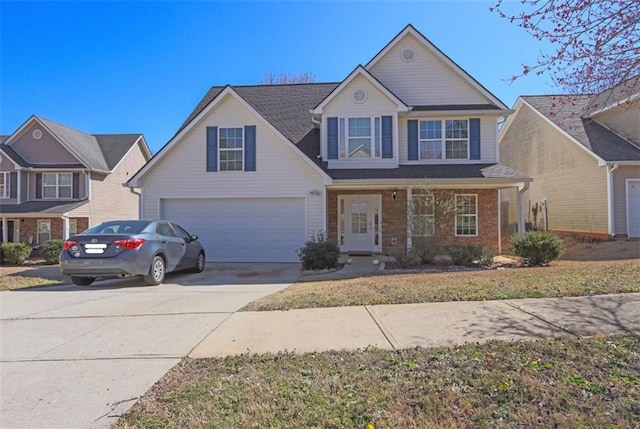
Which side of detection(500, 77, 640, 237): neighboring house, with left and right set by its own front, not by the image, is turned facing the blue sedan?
right

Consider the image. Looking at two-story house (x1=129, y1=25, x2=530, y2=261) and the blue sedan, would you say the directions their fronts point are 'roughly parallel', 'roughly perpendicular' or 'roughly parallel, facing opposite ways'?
roughly parallel, facing opposite ways

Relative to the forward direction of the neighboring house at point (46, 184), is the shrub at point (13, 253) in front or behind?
in front

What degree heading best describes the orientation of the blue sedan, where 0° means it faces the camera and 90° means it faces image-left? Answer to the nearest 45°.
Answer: approximately 225°

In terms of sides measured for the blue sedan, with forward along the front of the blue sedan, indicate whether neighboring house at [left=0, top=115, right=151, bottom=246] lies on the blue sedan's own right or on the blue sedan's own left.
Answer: on the blue sedan's own left

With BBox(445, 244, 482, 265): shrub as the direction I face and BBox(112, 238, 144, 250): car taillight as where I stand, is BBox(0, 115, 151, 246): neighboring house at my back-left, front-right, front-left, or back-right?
back-left

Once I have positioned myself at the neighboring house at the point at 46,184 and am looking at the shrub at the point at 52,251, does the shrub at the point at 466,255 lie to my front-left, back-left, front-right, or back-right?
front-left

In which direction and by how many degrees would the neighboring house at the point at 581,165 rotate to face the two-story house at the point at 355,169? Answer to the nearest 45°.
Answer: approximately 90° to its right

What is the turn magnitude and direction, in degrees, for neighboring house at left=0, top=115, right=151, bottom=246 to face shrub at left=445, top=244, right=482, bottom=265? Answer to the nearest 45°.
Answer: approximately 90° to its left

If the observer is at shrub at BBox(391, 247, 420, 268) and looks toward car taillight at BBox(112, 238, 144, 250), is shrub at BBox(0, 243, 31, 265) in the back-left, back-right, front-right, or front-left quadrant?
front-right

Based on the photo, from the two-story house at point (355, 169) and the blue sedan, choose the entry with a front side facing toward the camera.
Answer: the two-story house

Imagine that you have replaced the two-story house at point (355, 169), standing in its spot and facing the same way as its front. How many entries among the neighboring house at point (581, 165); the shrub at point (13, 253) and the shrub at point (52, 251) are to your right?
2

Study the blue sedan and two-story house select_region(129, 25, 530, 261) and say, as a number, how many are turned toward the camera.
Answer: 1

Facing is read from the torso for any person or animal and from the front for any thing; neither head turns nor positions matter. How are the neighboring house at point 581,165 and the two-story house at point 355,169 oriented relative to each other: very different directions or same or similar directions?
same or similar directions

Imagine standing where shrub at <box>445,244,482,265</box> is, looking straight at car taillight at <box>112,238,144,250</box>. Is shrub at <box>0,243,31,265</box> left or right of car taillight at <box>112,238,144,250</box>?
right

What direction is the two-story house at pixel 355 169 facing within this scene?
toward the camera

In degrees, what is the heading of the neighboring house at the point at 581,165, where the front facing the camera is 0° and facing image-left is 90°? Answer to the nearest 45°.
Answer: approximately 315°

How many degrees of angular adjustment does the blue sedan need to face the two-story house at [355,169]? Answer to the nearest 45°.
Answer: approximately 45° to its right
